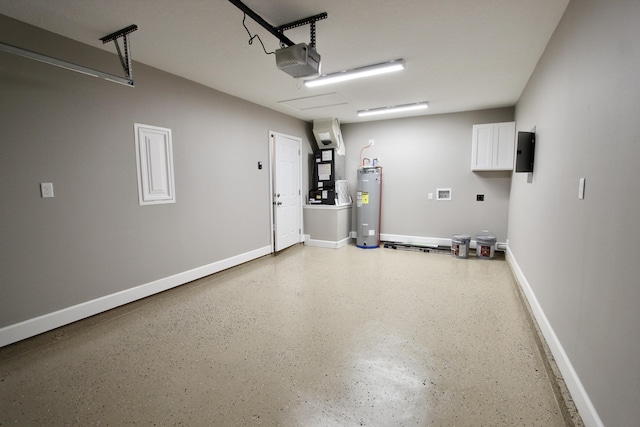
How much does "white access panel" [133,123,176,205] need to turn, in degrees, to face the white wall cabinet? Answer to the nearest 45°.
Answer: approximately 45° to its left

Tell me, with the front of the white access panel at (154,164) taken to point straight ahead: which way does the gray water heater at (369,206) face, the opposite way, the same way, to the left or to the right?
to the right

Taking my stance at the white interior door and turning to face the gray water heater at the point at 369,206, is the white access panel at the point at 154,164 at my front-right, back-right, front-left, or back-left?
back-right

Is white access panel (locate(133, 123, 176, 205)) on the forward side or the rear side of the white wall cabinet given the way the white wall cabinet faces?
on the forward side

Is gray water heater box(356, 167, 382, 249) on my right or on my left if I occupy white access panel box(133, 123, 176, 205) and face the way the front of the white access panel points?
on my left

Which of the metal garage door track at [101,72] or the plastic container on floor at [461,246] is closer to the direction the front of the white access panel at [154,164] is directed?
the plastic container on floor

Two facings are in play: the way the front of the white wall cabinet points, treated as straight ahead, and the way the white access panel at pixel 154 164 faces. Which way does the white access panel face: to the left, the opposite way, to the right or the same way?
to the left

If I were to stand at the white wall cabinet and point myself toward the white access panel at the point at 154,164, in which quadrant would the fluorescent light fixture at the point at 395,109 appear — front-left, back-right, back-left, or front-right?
front-right

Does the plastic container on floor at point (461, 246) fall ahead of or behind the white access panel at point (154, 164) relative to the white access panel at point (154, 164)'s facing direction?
ahead

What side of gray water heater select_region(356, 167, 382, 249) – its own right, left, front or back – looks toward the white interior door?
right

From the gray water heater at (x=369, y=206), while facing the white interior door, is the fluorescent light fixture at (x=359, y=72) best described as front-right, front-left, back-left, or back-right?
front-left

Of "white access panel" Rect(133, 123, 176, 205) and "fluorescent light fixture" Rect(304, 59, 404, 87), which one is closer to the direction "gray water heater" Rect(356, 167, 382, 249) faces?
the fluorescent light fixture

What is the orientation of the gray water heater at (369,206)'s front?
toward the camera

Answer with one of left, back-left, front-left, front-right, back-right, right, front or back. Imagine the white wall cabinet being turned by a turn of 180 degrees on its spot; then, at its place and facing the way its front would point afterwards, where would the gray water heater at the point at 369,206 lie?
left

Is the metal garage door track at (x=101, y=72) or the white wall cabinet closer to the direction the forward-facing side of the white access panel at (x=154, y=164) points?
the white wall cabinet

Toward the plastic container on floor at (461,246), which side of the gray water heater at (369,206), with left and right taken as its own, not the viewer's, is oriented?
left

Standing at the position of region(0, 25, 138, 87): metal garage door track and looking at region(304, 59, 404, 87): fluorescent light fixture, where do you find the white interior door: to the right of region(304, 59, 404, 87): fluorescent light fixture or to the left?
left

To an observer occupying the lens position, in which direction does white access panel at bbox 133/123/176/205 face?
facing the viewer and to the right of the viewer
